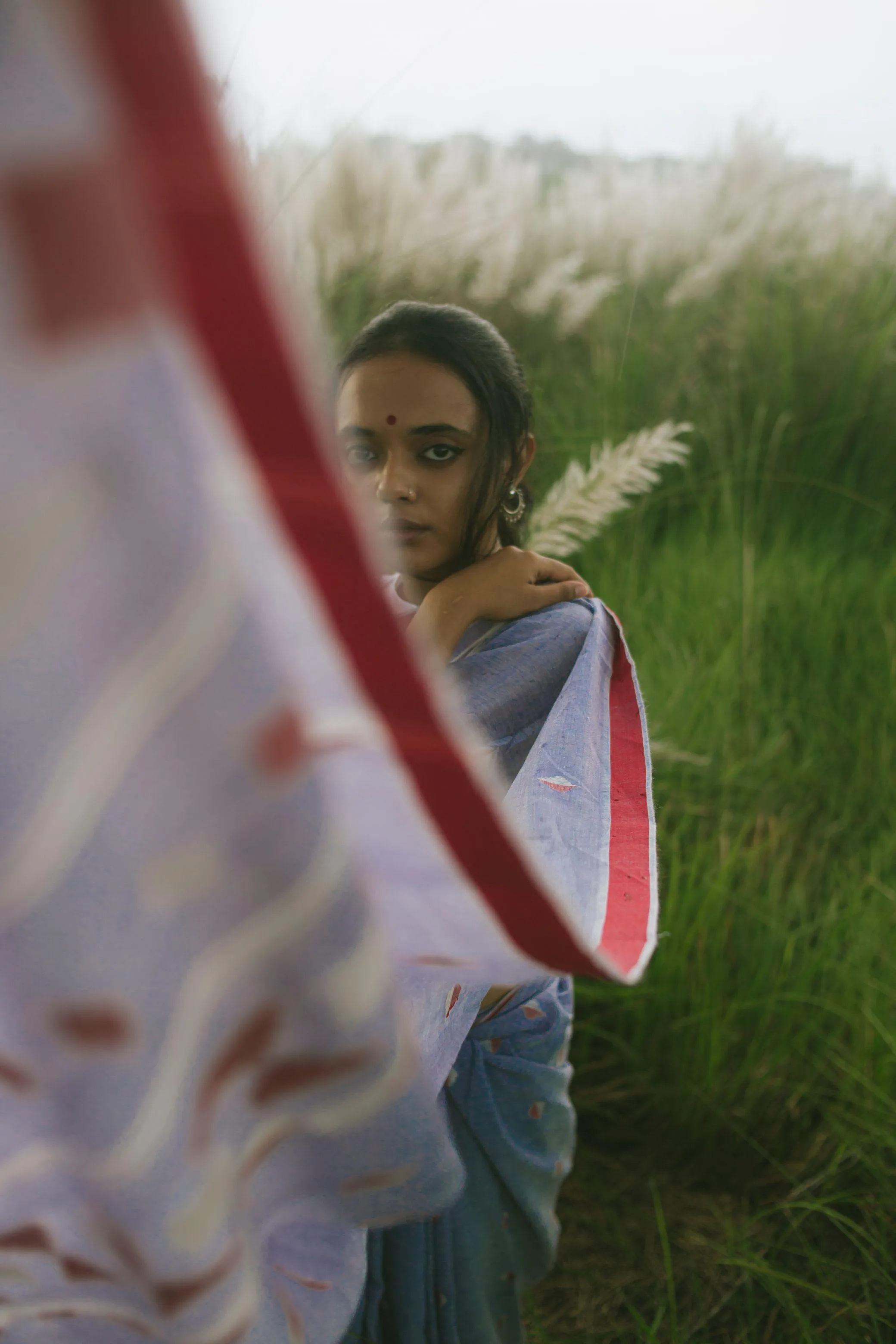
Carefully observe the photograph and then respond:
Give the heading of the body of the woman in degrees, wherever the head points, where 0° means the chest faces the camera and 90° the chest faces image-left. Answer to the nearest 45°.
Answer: approximately 45°
